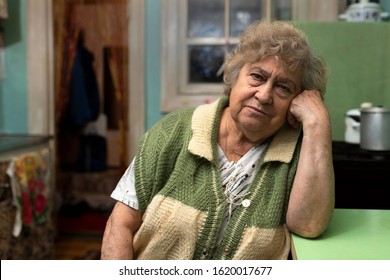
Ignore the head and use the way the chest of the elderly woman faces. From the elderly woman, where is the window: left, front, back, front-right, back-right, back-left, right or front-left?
back

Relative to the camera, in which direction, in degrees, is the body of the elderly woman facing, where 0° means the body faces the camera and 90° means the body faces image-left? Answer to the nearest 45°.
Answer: approximately 0°

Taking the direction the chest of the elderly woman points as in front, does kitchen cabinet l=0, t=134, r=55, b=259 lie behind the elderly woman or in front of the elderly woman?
behind
